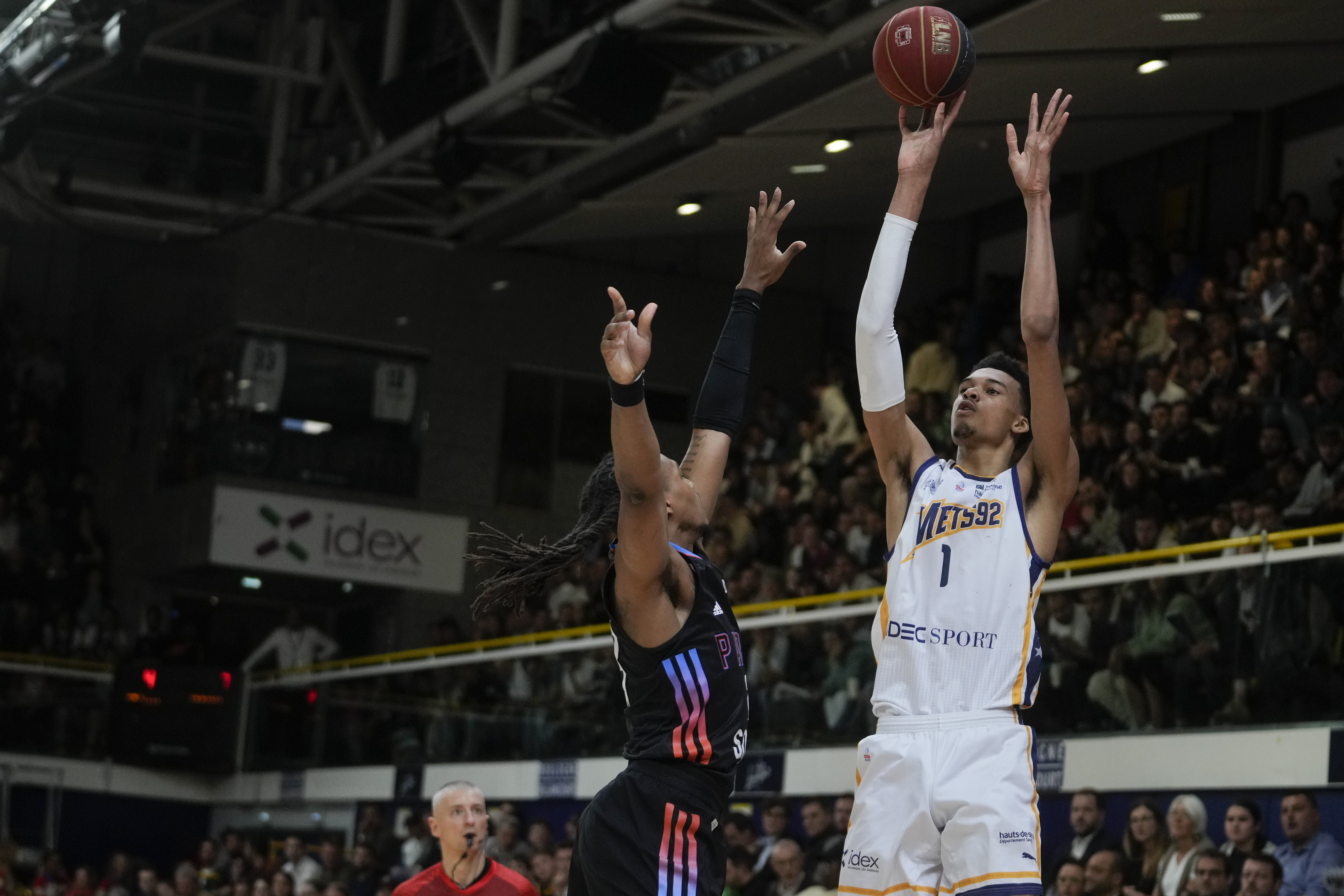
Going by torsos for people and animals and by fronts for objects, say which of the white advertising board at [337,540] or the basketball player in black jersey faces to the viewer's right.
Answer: the basketball player in black jersey

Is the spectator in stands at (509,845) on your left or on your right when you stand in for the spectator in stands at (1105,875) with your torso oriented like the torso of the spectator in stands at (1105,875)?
on your right

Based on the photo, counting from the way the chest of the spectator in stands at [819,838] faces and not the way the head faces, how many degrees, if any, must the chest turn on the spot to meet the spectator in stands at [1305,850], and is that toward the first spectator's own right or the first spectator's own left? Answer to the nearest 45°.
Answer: approximately 90° to the first spectator's own left

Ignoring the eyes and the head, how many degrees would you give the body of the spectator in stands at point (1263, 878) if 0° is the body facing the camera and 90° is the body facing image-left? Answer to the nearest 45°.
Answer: approximately 45°

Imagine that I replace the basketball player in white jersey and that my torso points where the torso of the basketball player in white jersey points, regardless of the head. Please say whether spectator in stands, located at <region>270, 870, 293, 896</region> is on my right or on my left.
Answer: on my right

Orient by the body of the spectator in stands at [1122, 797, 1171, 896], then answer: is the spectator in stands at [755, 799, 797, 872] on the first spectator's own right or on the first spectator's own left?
on the first spectator's own right

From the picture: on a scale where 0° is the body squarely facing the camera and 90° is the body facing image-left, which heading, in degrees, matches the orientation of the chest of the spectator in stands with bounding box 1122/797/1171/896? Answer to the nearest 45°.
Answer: approximately 45°

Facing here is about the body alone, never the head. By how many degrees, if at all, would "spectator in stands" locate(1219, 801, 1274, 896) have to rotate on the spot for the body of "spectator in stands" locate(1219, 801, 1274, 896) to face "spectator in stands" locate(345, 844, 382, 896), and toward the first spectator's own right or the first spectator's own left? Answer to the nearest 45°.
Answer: approximately 90° to the first spectator's own right

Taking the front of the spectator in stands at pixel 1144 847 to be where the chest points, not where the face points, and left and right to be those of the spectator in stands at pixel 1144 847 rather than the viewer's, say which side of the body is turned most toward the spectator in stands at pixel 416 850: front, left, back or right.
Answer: right

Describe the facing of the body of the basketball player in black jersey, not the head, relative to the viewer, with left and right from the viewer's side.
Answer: facing to the right of the viewer
